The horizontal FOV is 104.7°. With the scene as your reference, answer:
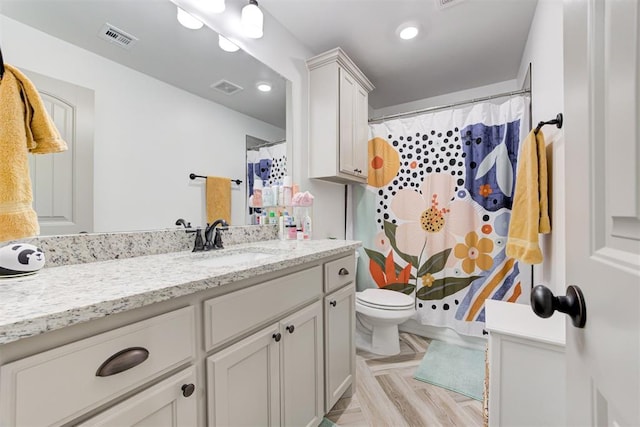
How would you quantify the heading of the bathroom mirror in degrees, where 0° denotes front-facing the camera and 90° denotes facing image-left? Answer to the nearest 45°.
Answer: approximately 315°

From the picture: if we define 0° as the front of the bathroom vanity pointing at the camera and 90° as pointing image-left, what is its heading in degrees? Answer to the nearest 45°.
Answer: approximately 315°

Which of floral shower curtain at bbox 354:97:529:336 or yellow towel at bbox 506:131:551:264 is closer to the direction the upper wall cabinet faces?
the yellow towel

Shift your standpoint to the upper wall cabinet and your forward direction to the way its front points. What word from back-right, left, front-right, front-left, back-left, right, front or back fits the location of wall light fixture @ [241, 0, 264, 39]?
right

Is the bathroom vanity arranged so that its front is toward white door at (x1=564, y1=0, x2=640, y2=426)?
yes

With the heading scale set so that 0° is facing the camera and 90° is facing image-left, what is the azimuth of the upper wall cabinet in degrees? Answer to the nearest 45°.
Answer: approximately 315°

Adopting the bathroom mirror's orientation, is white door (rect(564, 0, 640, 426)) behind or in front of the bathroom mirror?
in front
